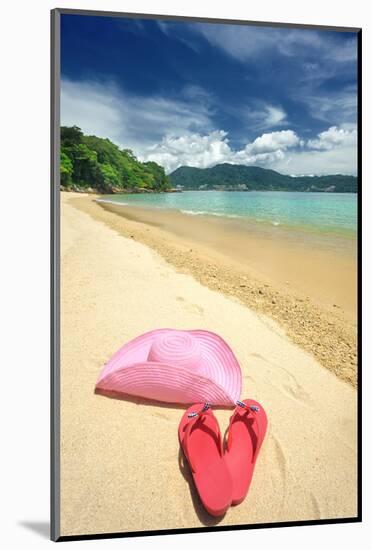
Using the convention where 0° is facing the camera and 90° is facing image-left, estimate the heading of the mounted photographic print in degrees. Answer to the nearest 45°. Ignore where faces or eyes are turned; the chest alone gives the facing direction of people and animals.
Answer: approximately 315°
